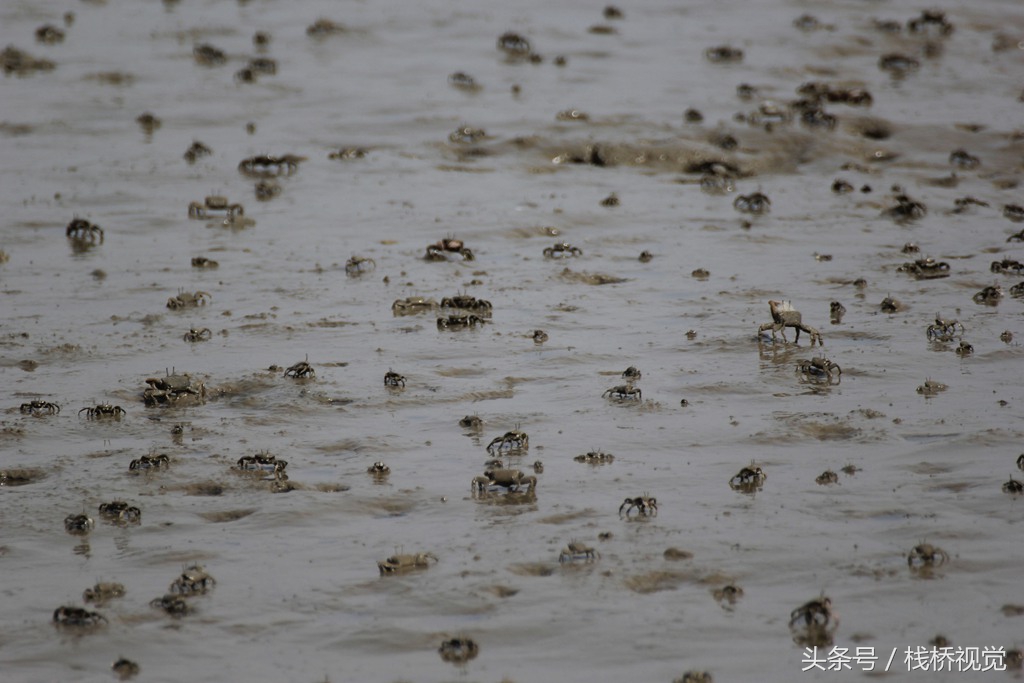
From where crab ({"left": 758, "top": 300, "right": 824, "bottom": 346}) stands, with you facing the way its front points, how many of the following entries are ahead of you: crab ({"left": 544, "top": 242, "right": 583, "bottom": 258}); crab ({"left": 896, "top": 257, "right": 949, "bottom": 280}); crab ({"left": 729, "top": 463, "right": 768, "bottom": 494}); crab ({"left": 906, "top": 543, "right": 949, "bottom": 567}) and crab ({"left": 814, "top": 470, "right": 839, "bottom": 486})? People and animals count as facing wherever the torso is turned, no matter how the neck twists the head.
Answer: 3

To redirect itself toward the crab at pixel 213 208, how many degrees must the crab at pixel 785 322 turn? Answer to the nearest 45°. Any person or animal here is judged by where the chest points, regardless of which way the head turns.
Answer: approximately 90° to its right

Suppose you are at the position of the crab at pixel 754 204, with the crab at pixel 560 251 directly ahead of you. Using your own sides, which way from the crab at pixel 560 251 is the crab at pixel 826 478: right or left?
left

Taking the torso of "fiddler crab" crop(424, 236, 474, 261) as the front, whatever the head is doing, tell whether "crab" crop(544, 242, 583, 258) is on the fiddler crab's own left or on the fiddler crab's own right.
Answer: on the fiddler crab's own left

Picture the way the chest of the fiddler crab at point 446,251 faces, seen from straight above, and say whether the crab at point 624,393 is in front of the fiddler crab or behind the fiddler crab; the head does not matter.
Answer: in front

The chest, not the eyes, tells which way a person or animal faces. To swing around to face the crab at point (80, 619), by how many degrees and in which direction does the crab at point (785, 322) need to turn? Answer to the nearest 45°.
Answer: approximately 45° to its right

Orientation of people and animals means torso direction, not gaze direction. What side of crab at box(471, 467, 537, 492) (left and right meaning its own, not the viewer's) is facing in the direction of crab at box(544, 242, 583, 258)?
back

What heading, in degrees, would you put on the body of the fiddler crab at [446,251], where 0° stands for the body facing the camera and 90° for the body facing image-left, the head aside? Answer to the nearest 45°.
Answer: approximately 0°

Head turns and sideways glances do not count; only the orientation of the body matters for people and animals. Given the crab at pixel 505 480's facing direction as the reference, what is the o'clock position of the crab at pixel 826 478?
the crab at pixel 826 478 is roughly at 9 o'clock from the crab at pixel 505 480.

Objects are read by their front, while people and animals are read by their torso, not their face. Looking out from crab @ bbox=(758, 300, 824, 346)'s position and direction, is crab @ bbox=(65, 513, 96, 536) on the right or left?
on its right

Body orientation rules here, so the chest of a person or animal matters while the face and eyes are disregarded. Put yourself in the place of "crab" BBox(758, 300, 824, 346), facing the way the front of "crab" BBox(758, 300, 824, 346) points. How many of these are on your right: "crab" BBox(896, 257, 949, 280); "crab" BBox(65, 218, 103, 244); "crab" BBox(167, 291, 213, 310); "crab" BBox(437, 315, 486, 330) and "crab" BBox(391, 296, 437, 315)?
4
